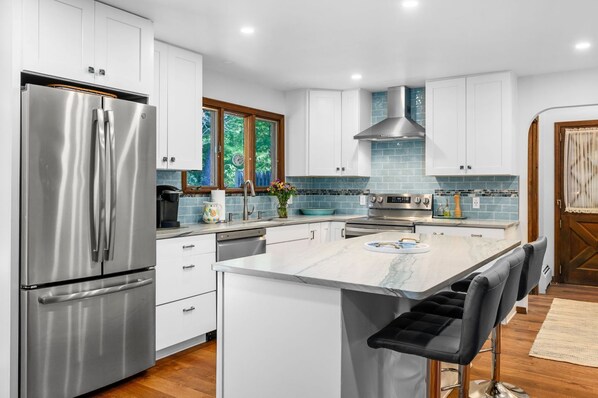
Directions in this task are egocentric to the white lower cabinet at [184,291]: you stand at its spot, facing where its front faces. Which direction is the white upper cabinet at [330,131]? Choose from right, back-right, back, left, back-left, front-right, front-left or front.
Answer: left

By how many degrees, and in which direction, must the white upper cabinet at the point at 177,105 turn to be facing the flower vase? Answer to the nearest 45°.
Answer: approximately 90° to its left

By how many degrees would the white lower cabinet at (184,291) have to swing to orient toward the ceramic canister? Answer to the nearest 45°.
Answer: approximately 135° to its left

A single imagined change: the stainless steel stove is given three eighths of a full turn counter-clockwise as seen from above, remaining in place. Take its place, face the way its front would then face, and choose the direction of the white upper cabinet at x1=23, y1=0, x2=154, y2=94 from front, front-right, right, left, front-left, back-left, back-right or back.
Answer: back

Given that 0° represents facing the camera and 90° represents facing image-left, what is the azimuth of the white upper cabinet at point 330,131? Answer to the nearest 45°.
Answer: approximately 0°

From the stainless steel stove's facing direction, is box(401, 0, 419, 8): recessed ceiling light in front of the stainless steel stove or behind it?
in front

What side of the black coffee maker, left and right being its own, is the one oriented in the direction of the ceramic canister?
left

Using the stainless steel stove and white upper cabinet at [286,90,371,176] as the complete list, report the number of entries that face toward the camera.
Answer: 2

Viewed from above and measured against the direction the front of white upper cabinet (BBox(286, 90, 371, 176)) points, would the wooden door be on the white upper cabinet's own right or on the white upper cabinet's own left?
on the white upper cabinet's own left

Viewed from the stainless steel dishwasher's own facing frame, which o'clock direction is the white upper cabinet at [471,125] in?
The white upper cabinet is roughly at 10 o'clock from the stainless steel dishwasher.

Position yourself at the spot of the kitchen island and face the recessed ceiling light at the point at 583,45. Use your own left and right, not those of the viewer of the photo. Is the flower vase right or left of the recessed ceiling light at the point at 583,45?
left

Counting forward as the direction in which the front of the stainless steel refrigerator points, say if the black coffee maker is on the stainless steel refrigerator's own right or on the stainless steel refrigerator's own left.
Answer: on the stainless steel refrigerator's own left

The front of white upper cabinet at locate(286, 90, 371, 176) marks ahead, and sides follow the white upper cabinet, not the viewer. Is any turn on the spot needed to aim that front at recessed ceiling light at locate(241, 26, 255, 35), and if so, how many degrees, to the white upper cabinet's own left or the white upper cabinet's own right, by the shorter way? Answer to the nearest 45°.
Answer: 0° — it already faces it

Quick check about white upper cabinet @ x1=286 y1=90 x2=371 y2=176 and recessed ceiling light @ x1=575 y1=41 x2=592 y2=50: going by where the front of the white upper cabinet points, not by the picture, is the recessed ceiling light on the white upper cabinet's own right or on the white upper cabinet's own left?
on the white upper cabinet's own left
